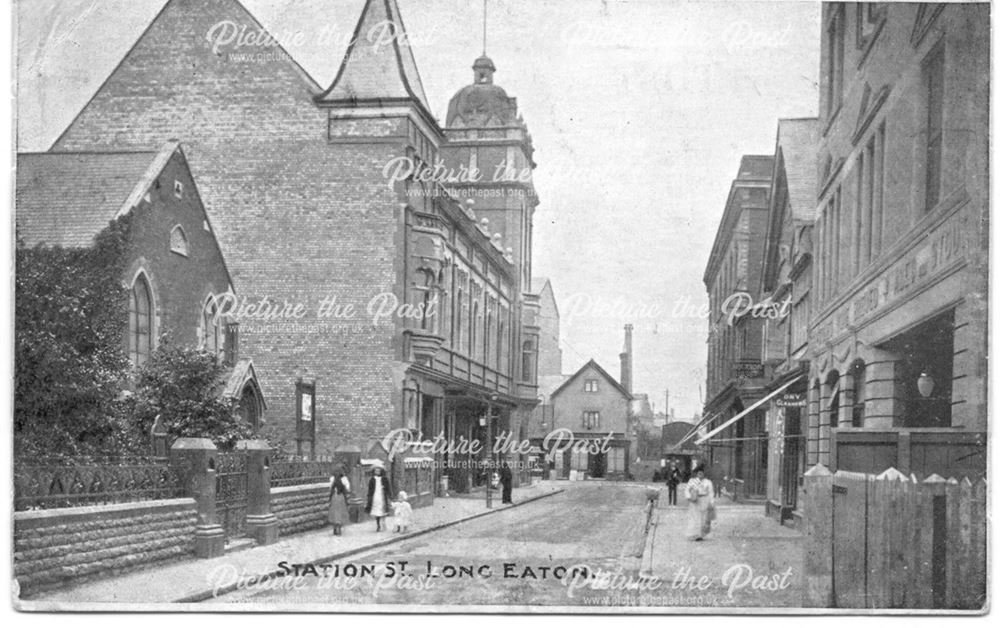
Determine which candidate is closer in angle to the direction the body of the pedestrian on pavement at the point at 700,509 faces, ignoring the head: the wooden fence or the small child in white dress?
the wooden fence
